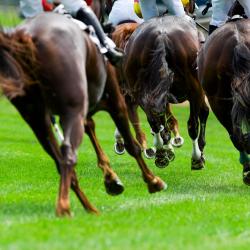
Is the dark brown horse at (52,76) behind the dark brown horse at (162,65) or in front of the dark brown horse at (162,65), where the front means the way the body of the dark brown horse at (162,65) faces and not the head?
behind

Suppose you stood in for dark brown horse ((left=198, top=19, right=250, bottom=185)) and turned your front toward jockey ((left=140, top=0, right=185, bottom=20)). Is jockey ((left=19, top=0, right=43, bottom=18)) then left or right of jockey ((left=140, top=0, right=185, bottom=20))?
left

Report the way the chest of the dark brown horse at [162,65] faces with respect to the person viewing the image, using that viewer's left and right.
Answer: facing away from the viewer

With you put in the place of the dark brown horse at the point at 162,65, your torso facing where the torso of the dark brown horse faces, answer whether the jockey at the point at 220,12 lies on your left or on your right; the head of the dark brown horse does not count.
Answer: on your right

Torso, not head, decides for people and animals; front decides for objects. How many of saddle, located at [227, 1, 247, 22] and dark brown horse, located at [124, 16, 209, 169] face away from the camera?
2

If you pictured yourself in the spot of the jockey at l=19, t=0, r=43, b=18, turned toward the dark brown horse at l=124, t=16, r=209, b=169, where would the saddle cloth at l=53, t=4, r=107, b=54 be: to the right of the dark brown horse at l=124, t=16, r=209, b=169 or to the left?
right

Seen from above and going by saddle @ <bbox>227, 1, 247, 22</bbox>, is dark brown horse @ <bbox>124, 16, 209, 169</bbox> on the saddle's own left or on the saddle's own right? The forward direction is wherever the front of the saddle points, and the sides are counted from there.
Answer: on the saddle's own left

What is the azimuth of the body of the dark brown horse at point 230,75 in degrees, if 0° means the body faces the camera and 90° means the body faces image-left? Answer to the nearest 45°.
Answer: approximately 180°

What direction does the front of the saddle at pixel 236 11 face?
away from the camera

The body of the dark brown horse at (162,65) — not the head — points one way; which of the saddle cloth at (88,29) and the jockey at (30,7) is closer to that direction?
the jockey
